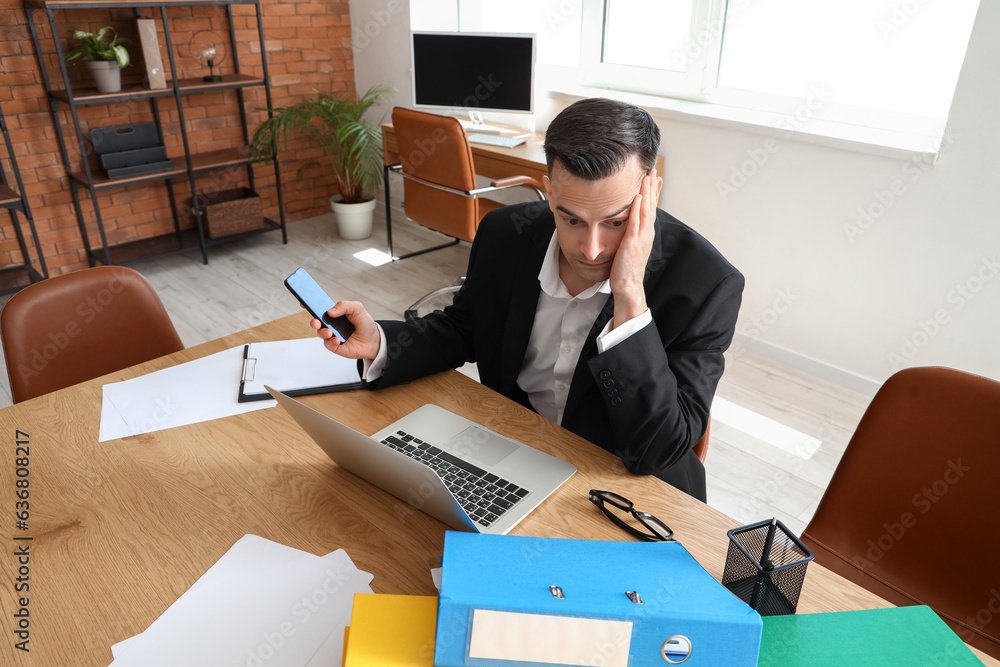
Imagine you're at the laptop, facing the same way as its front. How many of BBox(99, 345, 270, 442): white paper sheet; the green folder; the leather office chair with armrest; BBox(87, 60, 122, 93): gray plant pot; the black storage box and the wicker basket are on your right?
1

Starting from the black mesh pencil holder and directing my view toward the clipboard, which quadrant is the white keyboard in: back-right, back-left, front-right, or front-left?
front-right

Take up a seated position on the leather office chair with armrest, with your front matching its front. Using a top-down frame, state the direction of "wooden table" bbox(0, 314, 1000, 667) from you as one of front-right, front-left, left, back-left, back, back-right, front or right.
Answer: back-right

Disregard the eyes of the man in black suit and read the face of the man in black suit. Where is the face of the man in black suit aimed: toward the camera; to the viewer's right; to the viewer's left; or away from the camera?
toward the camera

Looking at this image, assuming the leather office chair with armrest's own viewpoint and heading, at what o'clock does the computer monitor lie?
The computer monitor is roughly at 11 o'clock from the leather office chair with armrest.

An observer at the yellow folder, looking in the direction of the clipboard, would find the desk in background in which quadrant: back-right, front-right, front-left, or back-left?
front-right

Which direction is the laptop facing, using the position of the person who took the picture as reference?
facing away from the viewer and to the right of the viewer

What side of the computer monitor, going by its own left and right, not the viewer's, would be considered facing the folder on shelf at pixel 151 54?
right

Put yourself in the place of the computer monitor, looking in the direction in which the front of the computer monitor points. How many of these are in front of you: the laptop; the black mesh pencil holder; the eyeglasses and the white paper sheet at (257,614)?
4

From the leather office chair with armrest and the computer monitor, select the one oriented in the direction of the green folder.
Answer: the computer monitor

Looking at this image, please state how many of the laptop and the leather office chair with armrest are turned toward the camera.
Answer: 0

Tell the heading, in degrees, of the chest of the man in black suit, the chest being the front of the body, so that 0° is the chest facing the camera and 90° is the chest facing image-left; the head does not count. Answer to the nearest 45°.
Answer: approximately 45°

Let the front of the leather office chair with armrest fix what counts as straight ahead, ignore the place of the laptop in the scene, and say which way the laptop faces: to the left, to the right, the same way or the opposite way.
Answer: the same way

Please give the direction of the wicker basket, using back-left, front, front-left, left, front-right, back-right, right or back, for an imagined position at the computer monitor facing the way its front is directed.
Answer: right

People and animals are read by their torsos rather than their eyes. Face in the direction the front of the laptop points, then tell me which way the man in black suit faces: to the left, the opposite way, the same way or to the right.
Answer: the opposite way

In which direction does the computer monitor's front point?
toward the camera

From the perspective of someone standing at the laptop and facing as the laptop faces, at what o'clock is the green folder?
The green folder is roughly at 3 o'clock from the laptop.

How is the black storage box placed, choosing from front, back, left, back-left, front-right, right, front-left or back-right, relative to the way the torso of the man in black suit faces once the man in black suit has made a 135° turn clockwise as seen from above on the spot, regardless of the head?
front-left

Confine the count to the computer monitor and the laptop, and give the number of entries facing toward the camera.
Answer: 1
